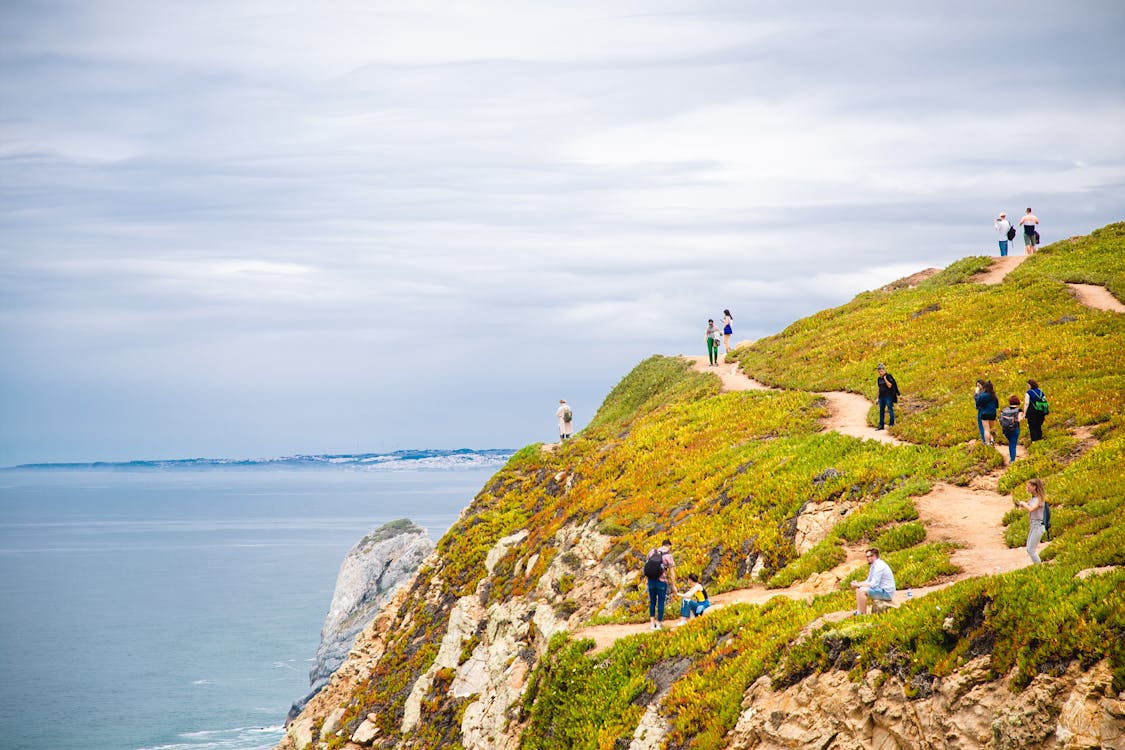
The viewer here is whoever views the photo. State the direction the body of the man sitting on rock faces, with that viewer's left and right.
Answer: facing to the left of the viewer

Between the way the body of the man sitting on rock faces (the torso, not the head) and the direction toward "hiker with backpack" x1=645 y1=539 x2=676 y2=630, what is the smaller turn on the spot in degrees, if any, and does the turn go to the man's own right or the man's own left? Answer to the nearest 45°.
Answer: approximately 45° to the man's own right

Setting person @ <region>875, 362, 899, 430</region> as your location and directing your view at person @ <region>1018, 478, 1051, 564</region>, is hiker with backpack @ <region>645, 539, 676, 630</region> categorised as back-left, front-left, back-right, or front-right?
front-right

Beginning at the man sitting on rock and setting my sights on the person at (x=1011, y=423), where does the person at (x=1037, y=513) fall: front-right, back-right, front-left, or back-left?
front-right

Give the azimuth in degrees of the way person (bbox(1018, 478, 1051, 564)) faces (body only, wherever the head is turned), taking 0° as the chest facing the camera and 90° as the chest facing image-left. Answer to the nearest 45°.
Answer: approximately 90°

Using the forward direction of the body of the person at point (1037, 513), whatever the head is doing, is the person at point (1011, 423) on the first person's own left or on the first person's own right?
on the first person's own right

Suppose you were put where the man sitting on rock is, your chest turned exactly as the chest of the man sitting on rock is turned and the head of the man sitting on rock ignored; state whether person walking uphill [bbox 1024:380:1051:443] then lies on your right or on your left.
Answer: on your right

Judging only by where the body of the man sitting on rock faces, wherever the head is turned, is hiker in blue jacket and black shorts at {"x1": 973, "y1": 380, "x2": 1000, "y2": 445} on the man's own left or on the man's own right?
on the man's own right
